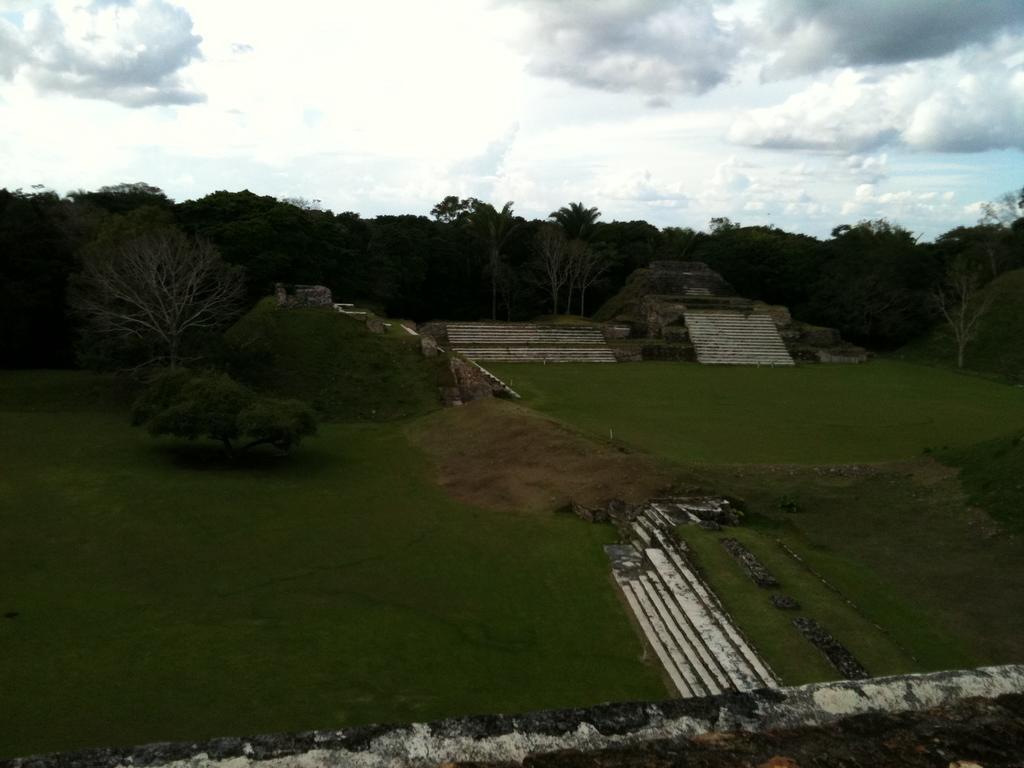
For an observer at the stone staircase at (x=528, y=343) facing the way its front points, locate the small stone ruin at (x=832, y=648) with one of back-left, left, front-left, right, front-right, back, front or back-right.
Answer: front

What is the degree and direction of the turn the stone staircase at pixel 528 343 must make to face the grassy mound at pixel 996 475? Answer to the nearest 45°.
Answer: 0° — it already faces it

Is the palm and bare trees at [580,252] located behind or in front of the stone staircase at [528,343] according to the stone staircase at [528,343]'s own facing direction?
behind

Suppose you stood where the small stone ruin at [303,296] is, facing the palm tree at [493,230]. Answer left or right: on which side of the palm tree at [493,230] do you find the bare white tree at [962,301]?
right

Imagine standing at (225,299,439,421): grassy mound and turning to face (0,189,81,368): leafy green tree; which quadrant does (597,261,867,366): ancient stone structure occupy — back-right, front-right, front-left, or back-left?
back-right

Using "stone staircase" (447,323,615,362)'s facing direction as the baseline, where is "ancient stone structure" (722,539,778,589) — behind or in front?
in front

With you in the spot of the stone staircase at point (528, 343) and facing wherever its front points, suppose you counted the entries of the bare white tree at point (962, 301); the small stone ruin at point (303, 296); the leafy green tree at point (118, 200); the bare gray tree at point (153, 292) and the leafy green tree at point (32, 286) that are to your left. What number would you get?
1

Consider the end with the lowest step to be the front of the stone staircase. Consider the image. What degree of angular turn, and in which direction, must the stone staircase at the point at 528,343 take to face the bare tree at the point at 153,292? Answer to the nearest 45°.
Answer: approximately 45° to its right

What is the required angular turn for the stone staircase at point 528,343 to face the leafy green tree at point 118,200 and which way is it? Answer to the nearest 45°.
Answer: approximately 90° to its right

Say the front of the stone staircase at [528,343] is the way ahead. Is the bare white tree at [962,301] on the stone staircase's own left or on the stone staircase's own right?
on the stone staircase's own left

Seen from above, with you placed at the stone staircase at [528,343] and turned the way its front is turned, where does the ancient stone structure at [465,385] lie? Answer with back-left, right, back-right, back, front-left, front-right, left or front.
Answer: front

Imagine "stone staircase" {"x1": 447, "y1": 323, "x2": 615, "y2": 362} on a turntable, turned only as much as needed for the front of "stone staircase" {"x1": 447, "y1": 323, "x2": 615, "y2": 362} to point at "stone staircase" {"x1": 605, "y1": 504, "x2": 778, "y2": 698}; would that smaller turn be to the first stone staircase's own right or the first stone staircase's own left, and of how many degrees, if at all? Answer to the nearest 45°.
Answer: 0° — it already faces it

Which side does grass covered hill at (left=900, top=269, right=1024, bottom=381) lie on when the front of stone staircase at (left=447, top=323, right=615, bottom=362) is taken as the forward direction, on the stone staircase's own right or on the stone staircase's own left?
on the stone staircase's own left

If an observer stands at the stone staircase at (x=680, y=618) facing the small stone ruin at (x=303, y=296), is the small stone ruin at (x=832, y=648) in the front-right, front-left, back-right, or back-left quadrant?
back-right

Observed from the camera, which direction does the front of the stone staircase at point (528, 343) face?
facing the viewer

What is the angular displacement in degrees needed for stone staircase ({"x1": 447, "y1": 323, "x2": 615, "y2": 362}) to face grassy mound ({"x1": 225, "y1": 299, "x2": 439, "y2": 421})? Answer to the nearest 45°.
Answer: approximately 45° to its right

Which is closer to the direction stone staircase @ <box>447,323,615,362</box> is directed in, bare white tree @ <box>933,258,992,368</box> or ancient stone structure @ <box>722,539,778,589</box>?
the ancient stone structure

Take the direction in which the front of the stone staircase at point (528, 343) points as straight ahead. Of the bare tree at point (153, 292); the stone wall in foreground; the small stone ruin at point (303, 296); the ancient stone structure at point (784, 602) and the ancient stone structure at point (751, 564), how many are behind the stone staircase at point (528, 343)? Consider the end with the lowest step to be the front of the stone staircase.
0
